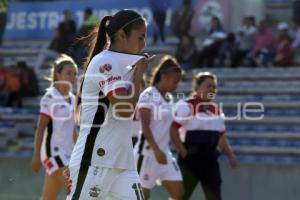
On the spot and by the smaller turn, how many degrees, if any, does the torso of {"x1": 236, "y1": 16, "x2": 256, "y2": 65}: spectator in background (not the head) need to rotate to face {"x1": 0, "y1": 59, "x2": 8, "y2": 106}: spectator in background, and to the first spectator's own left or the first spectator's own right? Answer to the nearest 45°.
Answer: approximately 90° to the first spectator's own right

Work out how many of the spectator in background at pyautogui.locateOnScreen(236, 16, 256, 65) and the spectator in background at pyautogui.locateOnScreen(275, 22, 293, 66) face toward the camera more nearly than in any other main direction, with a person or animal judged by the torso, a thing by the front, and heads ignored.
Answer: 2

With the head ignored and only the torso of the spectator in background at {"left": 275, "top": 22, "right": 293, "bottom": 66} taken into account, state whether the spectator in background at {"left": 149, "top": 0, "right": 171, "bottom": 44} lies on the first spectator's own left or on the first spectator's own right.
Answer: on the first spectator's own right

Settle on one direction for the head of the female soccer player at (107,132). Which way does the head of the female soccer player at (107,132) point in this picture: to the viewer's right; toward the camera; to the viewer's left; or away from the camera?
to the viewer's right

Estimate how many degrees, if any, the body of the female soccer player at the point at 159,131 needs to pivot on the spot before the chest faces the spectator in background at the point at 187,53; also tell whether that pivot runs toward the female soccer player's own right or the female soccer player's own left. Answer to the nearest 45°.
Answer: approximately 135° to the female soccer player's own left

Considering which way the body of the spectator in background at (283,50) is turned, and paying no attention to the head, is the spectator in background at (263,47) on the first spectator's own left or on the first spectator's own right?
on the first spectator's own right

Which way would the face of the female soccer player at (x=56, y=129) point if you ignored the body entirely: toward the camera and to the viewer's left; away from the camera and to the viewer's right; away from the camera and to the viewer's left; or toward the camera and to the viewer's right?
toward the camera and to the viewer's right

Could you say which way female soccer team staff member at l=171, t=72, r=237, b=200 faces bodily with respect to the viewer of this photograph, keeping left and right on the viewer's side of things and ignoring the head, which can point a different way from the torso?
facing the viewer and to the right of the viewer

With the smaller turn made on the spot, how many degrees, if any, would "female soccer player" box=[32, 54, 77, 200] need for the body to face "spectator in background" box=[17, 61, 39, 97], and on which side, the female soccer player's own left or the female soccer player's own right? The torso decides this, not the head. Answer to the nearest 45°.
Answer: approximately 135° to the female soccer player's own left
